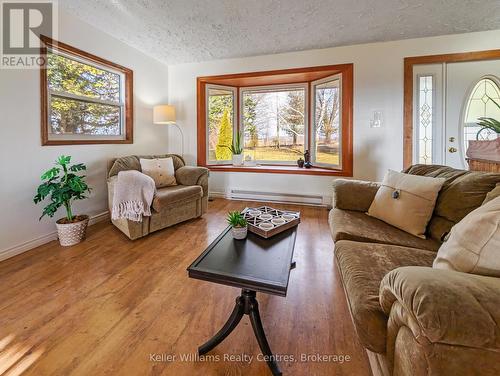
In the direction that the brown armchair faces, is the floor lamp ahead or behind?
behind

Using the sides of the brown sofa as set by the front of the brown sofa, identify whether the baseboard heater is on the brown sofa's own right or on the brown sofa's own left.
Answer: on the brown sofa's own right

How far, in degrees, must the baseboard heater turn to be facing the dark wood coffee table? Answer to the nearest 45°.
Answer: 0° — it already faces it

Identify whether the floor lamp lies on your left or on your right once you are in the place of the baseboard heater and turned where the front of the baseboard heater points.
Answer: on your right

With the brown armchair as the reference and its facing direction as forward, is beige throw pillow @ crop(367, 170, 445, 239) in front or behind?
in front

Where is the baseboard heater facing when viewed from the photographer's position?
facing the viewer

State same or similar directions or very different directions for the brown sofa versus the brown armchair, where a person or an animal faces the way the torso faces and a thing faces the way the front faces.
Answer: very different directions

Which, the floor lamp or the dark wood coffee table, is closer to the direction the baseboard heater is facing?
the dark wood coffee table

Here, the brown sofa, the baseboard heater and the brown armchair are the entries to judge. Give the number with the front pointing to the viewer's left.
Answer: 1

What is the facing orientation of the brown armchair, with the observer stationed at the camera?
facing the viewer and to the right of the viewer

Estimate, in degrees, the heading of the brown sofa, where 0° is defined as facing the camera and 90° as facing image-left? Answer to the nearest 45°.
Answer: approximately 90°

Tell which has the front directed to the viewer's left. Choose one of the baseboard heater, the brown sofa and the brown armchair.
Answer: the brown sofa
